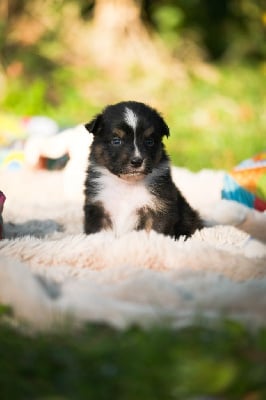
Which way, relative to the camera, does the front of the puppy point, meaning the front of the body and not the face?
toward the camera

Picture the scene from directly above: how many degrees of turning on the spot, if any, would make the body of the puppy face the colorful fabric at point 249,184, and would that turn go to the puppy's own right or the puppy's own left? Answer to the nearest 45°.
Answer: approximately 135° to the puppy's own left
